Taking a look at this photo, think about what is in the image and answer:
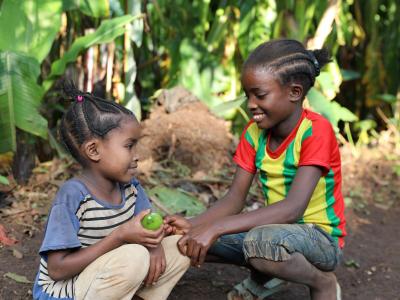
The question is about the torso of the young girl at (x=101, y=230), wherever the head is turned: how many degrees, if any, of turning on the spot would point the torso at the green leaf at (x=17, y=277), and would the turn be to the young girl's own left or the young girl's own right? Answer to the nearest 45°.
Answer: approximately 180°

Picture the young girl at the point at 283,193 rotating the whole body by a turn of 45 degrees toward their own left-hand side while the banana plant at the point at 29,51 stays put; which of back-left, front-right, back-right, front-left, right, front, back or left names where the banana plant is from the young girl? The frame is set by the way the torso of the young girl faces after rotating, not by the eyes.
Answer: back-right

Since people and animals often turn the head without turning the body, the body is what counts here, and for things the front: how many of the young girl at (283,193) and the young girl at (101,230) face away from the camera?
0

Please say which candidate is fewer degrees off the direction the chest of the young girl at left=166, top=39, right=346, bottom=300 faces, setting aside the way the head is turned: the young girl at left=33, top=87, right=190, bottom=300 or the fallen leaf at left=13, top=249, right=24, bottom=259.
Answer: the young girl

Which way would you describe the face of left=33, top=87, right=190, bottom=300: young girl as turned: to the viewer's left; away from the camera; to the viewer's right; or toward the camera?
to the viewer's right

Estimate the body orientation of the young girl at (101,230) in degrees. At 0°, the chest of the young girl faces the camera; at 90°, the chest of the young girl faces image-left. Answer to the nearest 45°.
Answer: approximately 315°

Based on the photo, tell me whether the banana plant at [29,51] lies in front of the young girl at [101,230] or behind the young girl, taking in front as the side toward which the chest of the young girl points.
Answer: behind

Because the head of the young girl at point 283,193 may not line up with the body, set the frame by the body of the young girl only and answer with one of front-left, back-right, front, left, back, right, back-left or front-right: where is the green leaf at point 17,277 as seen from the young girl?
front-right

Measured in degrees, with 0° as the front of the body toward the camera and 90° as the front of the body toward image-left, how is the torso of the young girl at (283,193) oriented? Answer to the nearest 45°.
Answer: approximately 45°
